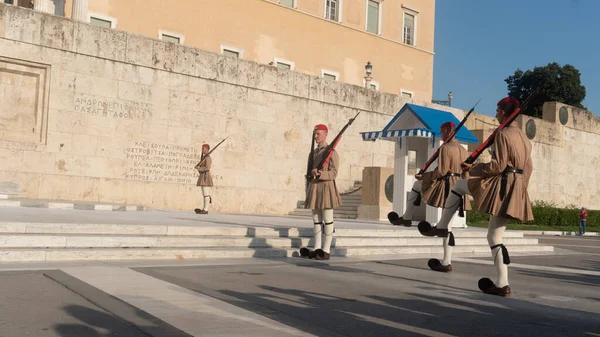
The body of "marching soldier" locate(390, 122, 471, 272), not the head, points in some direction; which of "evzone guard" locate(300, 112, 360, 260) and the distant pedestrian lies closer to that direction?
the evzone guard

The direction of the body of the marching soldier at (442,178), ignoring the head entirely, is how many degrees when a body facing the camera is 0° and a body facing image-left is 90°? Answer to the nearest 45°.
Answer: approximately 90°

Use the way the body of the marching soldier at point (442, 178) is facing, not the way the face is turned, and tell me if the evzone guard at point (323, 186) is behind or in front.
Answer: in front

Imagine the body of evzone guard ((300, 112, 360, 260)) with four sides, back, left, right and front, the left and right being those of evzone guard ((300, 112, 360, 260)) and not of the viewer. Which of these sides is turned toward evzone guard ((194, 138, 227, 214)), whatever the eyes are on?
right

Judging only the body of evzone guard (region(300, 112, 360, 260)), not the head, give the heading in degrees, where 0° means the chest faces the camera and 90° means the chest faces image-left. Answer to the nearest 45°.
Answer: approximately 45°

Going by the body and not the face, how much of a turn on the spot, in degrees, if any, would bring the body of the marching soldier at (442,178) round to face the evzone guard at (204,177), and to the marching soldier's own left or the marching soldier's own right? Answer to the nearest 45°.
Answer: approximately 45° to the marching soldier's own right

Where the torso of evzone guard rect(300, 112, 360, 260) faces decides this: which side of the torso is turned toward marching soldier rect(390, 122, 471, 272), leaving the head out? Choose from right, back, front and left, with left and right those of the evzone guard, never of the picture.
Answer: left

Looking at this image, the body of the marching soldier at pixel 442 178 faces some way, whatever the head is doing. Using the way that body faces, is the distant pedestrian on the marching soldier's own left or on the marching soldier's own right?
on the marching soldier's own right

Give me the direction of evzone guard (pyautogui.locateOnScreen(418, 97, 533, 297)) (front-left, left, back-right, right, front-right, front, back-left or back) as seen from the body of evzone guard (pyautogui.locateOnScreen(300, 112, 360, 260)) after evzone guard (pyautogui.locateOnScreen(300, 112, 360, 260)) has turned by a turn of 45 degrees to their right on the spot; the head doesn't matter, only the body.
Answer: back-left
